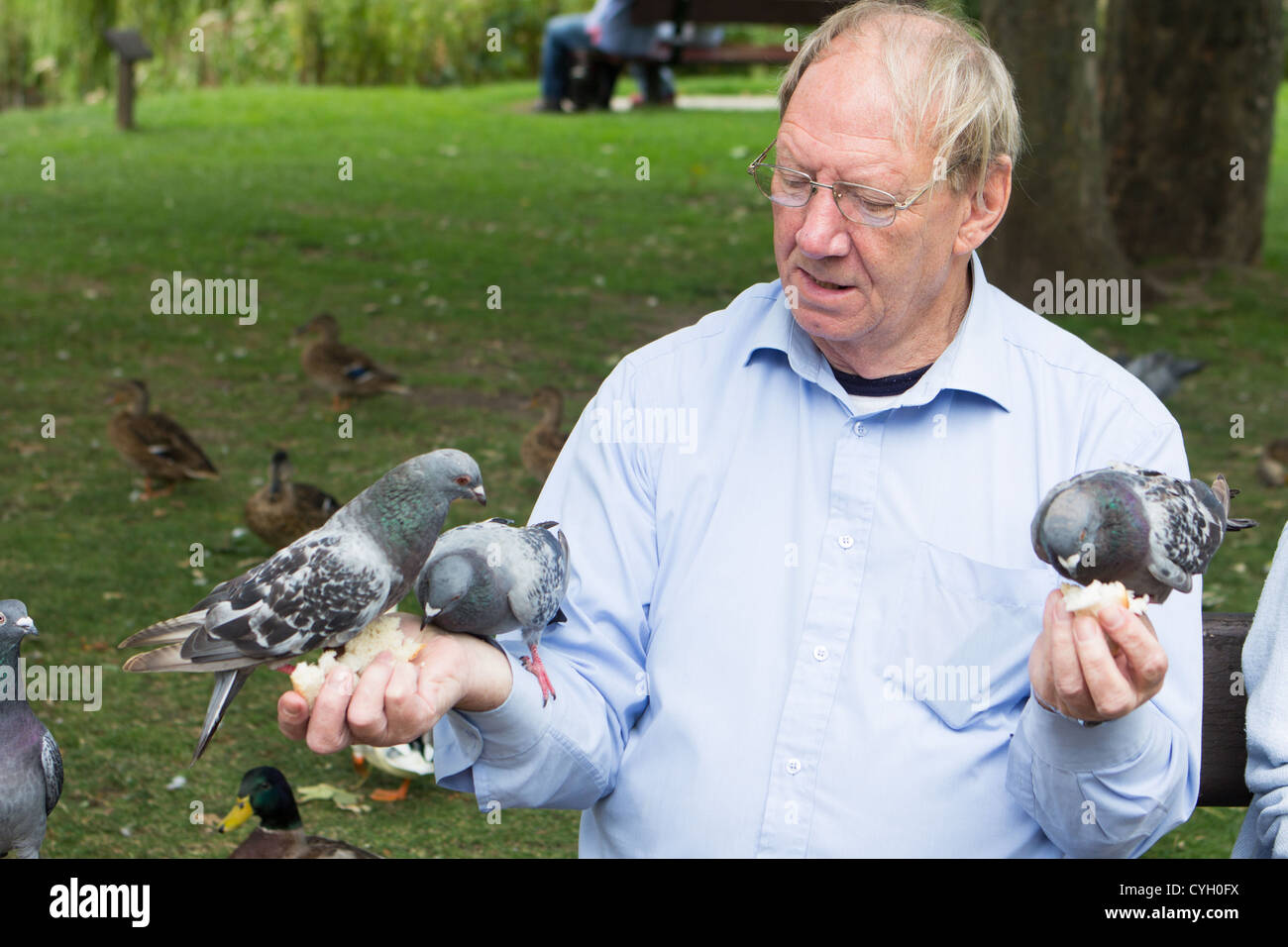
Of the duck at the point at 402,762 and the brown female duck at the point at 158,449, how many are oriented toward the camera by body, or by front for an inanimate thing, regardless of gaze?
0

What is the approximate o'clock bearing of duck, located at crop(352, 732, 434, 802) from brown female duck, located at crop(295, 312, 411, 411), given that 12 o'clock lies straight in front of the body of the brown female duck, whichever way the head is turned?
The duck is roughly at 9 o'clock from the brown female duck.

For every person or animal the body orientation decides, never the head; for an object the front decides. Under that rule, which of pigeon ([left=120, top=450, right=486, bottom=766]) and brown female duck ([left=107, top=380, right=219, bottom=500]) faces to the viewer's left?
the brown female duck

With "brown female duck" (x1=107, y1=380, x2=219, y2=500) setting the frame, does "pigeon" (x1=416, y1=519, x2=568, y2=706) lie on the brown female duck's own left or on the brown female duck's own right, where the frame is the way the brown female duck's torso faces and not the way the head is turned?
on the brown female duck's own left

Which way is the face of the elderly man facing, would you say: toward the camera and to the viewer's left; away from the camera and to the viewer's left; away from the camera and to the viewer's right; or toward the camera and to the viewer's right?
toward the camera and to the viewer's left

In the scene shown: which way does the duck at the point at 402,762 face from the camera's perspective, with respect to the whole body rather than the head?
to the viewer's left

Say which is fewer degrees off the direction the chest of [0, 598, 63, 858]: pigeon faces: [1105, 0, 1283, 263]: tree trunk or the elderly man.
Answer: the elderly man

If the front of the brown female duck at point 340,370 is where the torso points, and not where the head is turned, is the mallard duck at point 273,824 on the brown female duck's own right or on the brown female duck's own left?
on the brown female duck's own left

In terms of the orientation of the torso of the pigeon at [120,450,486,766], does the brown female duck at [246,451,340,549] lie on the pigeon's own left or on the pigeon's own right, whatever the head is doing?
on the pigeon's own left

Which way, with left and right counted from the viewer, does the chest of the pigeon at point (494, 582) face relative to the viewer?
facing the viewer and to the left of the viewer

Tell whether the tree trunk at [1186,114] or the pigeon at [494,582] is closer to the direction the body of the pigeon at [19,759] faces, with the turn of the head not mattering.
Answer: the pigeon

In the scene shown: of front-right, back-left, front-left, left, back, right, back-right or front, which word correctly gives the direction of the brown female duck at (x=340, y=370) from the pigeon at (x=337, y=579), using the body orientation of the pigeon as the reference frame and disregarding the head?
left

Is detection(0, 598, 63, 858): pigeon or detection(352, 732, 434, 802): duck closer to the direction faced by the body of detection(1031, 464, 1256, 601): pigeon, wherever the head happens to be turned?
the pigeon
